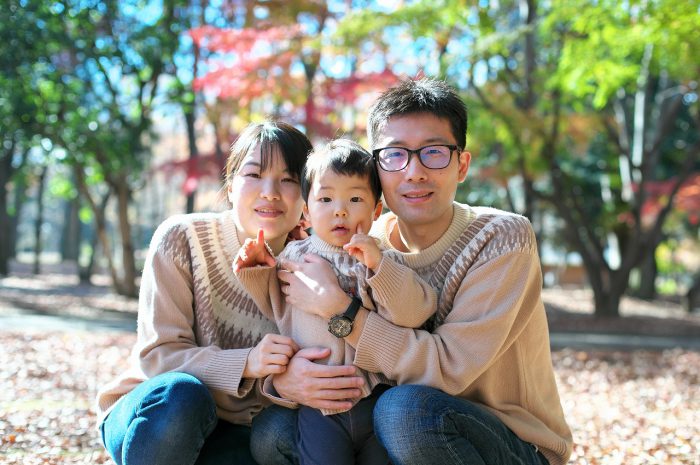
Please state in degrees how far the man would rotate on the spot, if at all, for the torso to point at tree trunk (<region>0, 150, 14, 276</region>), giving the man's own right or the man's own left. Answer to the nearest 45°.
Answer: approximately 90° to the man's own right

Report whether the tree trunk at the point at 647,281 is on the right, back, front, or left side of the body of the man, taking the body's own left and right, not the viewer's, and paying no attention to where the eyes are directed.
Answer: back

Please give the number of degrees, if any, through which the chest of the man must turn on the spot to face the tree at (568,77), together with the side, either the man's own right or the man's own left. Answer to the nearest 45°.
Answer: approximately 135° to the man's own right

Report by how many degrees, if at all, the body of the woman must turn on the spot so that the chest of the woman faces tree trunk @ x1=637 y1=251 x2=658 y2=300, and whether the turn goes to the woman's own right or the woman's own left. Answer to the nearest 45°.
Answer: approximately 90° to the woman's own left

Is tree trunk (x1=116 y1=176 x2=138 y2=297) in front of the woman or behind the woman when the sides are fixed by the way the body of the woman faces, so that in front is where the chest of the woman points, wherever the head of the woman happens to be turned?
behind

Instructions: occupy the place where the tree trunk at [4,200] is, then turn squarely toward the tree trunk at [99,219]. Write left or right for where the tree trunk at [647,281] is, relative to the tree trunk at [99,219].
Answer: left

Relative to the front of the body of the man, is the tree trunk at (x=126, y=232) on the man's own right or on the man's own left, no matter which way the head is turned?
on the man's own right

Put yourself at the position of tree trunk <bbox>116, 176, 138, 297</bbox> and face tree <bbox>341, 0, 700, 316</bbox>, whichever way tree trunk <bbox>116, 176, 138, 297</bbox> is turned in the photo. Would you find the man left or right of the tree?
right

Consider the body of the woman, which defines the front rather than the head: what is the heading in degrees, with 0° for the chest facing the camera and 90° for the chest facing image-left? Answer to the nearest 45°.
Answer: approximately 315°

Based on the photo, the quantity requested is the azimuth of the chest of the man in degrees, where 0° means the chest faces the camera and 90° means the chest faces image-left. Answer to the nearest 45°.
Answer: approximately 45°

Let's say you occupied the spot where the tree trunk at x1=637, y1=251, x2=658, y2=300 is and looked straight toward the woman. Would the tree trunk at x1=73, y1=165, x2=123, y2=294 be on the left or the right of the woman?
right
